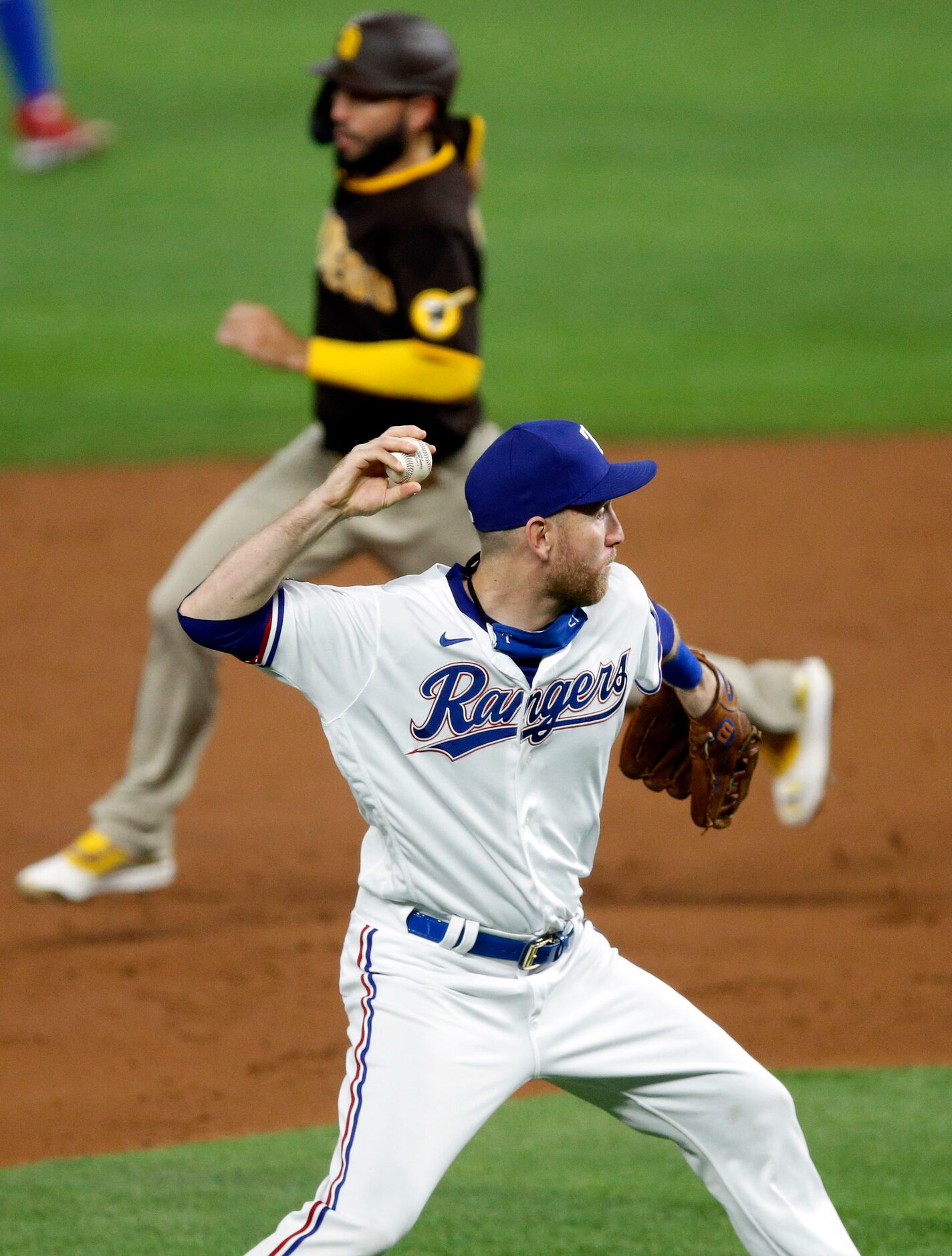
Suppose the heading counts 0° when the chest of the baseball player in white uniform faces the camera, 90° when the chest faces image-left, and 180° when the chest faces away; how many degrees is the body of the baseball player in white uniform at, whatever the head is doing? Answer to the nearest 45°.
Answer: approximately 315°

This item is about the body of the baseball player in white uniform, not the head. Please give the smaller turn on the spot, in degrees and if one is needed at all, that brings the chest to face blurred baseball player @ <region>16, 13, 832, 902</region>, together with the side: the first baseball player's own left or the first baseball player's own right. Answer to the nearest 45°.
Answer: approximately 135° to the first baseball player's own left

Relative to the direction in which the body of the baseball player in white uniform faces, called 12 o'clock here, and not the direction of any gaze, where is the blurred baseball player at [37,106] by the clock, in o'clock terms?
The blurred baseball player is roughly at 7 o'clock from the baseball player in white uniform.

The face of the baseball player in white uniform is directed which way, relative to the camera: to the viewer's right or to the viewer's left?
to the viewer's right
